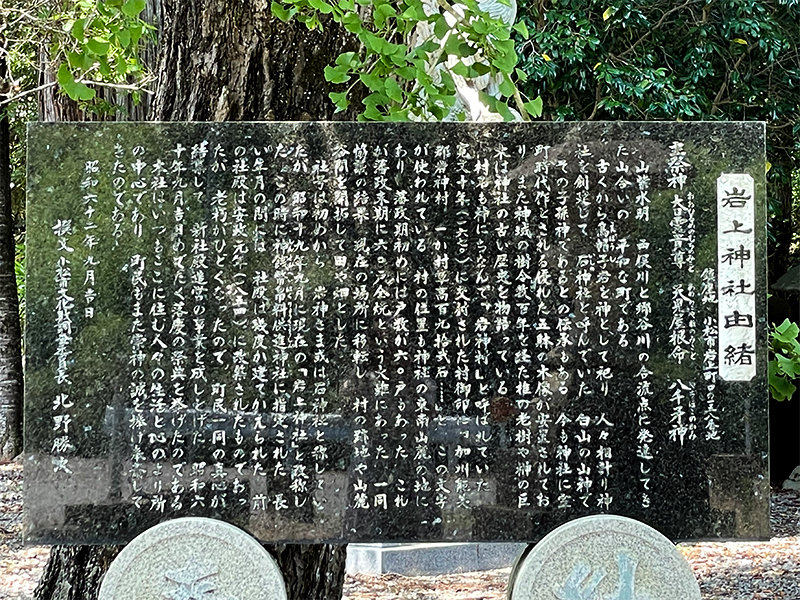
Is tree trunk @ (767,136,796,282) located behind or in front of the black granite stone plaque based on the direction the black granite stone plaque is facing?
behind

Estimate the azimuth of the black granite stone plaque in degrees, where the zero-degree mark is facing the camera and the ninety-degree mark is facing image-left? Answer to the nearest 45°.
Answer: approximately 0°

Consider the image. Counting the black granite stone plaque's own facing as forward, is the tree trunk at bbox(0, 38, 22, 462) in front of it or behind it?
behind

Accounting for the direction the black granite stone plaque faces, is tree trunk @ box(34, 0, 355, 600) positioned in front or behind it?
behind
